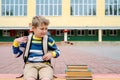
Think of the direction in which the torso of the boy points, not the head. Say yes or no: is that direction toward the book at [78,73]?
no

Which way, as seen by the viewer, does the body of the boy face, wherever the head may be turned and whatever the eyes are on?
toward the camera

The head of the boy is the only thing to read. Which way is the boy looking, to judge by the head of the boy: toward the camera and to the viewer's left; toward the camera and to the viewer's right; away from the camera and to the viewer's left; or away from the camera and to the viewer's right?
toward the camera and to the viewer's right
